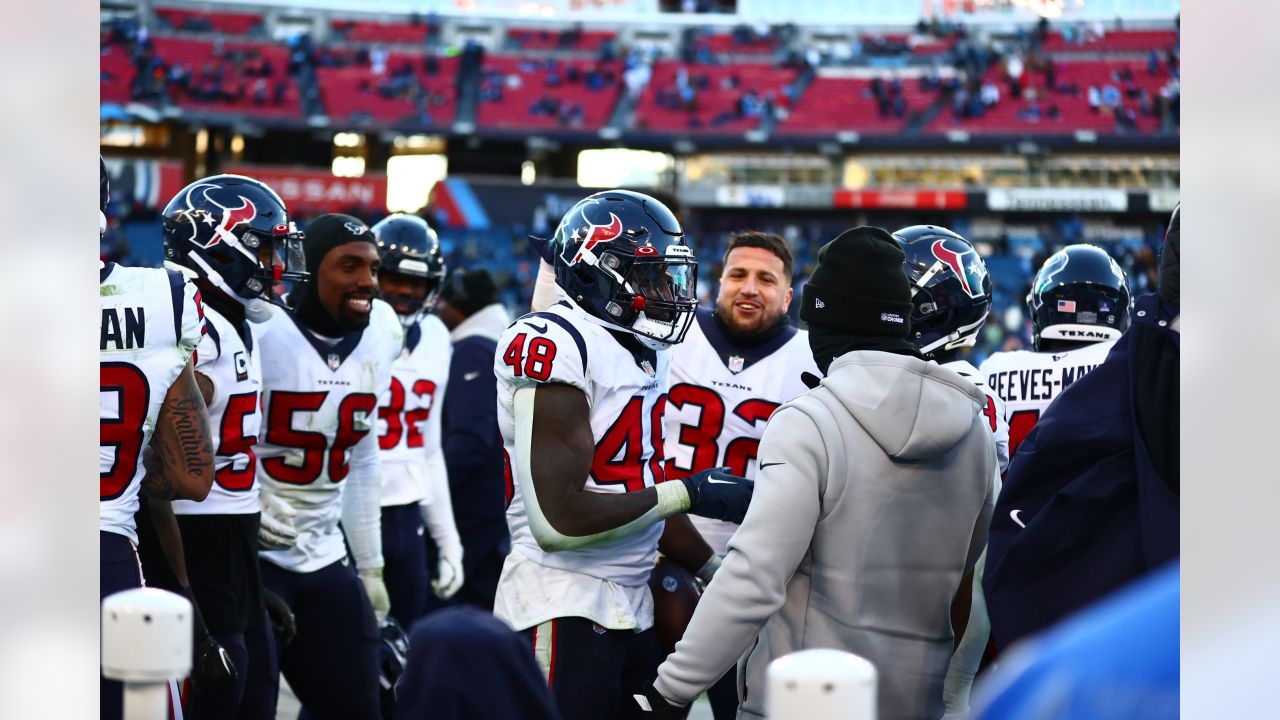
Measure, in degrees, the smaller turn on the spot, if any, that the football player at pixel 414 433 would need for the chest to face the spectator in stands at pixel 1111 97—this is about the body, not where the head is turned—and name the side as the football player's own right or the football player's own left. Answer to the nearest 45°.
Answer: approximately 135° to the football player's own left

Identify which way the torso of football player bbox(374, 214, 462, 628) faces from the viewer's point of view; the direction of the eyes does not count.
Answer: toward the camera

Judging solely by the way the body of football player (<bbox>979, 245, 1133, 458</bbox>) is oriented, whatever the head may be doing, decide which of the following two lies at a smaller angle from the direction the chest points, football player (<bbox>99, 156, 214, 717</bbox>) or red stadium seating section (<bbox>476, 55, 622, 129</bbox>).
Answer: the red stadium seating section

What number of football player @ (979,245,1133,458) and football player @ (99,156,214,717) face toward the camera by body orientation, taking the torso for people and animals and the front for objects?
0

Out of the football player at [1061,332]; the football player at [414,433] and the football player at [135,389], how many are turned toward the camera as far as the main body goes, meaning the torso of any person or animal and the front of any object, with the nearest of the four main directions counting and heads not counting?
1

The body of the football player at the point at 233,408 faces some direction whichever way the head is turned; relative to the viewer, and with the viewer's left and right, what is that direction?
facing the viewer and to the right of the viewer

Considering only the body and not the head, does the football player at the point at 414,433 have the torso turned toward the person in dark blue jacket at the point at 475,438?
no

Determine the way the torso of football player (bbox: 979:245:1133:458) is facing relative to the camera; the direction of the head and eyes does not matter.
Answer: away from the camera

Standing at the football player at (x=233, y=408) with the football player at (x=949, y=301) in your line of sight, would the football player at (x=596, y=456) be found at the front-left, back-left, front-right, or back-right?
front-right

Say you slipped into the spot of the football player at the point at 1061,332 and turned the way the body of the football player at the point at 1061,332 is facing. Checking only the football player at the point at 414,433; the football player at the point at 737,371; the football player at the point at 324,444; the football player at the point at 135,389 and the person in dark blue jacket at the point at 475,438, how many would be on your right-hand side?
0

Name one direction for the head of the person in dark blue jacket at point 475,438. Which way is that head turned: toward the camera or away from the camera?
away from the camera

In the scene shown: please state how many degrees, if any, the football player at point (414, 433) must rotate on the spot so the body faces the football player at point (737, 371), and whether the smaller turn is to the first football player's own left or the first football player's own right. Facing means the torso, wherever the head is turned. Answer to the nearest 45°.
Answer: approximately 45° to the first football player's own left

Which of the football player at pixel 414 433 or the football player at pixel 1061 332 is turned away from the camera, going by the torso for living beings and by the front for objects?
the football player at pixel 1061 332

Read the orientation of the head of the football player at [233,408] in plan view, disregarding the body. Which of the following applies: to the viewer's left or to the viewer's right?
to the viewer's right

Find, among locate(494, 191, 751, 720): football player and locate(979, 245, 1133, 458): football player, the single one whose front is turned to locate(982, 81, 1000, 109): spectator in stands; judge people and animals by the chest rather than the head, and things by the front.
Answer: locate(979, 245, 1133, 458): football player

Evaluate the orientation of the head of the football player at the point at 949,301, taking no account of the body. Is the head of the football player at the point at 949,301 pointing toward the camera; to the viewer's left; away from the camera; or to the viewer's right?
to the viewer's left
